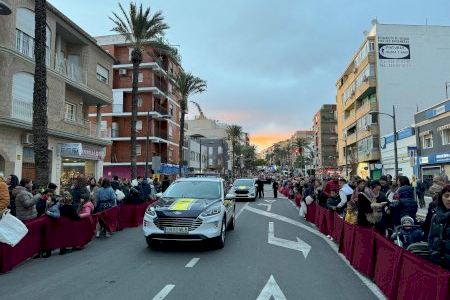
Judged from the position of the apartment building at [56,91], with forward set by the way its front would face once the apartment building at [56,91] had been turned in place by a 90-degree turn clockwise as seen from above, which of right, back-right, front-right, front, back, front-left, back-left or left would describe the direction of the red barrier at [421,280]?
front-left

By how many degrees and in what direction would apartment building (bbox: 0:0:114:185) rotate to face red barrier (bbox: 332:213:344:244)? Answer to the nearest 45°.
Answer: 0° — it already faces it

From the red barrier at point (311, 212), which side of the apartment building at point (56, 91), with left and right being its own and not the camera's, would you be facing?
front

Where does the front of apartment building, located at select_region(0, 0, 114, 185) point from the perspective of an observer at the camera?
facing the viewer and to the right of the viewer

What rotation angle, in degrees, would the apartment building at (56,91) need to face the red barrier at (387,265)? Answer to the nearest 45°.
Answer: approximately 45° to its right

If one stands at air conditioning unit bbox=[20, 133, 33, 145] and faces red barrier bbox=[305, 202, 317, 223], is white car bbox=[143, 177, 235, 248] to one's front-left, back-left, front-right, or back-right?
front-right

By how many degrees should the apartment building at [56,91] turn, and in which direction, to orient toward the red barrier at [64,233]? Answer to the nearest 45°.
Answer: approximately 45° to its right

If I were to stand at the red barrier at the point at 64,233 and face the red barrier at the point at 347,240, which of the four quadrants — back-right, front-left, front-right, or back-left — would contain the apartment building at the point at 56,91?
back-left

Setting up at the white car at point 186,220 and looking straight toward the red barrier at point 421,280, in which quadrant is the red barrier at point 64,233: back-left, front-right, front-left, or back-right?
back-right

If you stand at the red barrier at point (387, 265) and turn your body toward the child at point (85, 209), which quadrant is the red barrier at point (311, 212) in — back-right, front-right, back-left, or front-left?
front-right

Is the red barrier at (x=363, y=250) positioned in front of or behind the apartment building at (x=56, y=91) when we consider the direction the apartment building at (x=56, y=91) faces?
in front

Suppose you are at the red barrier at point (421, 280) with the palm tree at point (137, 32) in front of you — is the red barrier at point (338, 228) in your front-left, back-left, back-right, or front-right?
front-right

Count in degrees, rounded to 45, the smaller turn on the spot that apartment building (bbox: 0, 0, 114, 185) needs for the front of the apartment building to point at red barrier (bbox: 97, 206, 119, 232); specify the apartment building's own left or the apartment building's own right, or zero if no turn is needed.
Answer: approximately 45° to the apartment building's own right

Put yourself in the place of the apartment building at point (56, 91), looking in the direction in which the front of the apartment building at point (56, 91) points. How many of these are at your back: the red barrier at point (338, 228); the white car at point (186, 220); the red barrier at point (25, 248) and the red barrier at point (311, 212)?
0

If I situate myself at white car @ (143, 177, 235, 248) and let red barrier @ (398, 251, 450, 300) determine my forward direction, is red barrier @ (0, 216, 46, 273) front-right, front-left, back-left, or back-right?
front-right

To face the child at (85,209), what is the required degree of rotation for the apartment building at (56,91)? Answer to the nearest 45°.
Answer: approximately 45° to its right
